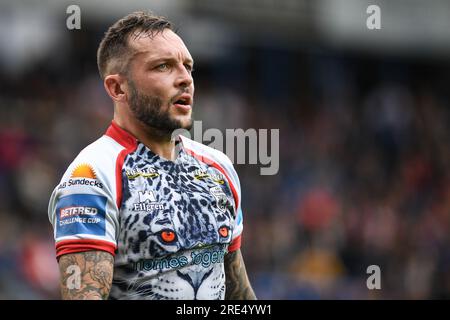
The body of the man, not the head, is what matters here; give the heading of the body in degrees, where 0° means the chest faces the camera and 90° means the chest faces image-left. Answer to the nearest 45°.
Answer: approximately 315°
